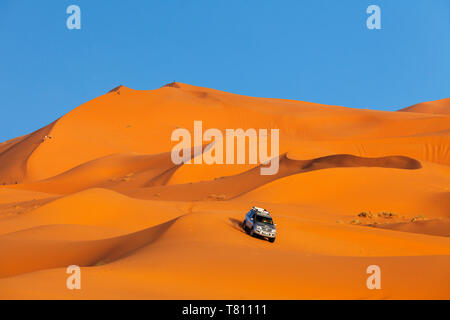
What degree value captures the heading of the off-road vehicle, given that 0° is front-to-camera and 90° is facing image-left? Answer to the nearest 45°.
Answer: approximately 315°
